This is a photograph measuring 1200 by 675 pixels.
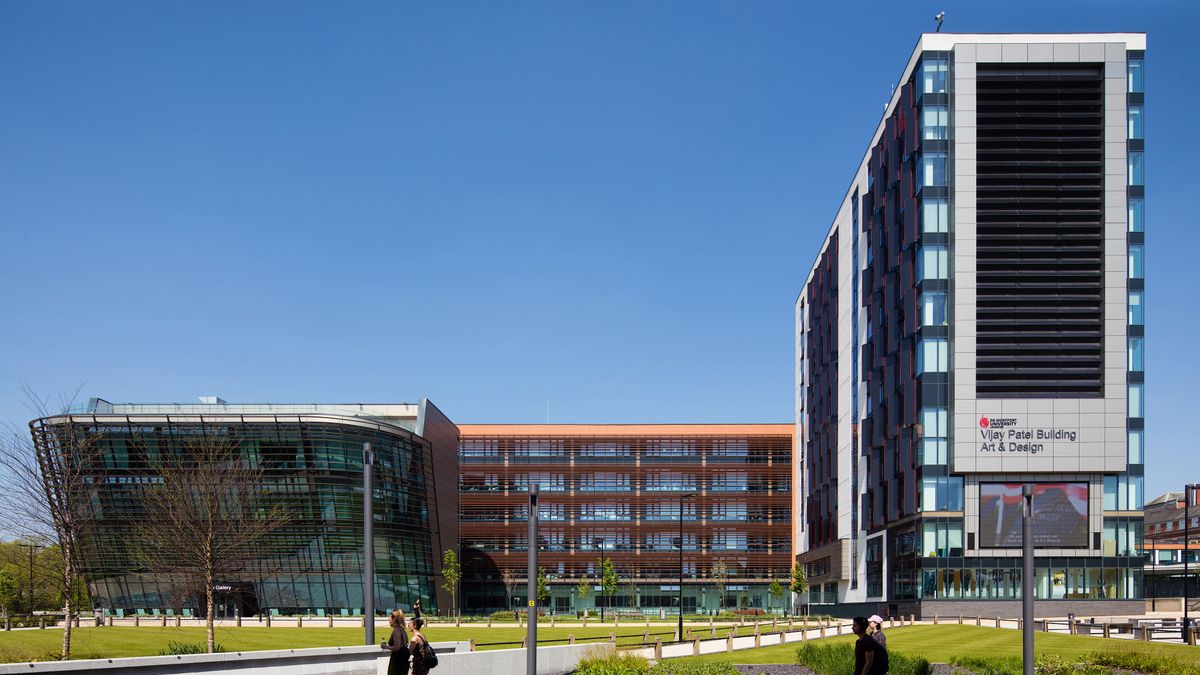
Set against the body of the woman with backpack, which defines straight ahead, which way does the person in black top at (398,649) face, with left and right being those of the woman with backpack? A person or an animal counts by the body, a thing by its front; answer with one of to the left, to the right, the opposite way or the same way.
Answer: the same way

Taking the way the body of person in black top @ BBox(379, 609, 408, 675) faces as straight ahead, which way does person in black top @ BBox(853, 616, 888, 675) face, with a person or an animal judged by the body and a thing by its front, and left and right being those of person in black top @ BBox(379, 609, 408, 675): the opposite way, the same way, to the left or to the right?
the same way

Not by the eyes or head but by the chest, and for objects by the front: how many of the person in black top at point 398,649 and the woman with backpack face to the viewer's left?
2

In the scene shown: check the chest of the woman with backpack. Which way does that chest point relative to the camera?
to the viewer's left

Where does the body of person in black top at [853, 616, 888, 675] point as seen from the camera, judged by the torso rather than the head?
to the viewer's left

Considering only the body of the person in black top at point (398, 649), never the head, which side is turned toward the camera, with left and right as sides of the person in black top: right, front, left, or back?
left

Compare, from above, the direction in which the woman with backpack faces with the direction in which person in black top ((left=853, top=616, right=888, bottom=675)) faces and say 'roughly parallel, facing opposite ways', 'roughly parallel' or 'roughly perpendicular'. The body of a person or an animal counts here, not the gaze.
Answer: roughly parallel
